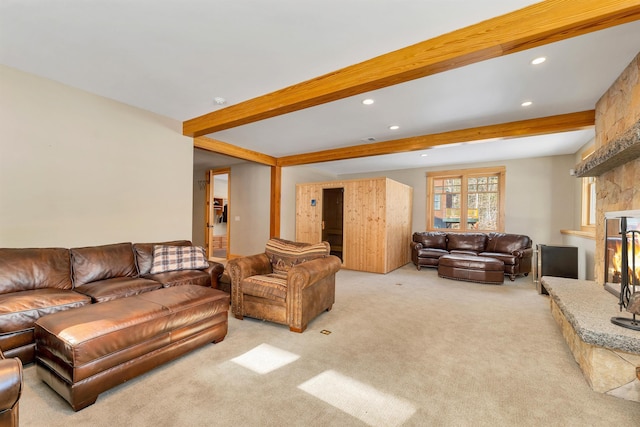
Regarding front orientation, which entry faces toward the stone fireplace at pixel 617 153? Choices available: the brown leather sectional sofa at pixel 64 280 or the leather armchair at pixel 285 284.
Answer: the brown leather sectional sofa

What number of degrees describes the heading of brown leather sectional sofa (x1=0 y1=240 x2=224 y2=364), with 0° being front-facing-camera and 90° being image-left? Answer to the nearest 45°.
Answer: approximately 315°

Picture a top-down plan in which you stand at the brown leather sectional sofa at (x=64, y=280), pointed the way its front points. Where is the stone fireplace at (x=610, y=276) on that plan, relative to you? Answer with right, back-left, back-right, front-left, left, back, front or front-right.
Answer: front

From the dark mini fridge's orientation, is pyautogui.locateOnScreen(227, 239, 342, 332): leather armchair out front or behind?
out front

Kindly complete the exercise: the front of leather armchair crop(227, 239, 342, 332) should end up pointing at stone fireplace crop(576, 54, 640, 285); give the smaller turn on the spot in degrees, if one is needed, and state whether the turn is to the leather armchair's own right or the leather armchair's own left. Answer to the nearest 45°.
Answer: approximately 135° to the leather armchair's own left

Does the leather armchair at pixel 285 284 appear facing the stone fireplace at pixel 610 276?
no

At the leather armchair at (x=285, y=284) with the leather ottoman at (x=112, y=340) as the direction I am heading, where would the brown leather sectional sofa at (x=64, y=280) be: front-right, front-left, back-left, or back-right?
front-right

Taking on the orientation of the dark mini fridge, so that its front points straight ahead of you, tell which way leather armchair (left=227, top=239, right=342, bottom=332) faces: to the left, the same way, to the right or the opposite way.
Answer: the same way

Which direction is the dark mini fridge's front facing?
toward the camera

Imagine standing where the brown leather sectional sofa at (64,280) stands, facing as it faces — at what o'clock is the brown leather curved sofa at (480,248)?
the brown leather curved sofa at (480,248) is roughly at 11 o'clock from the brown leather sectional sofa at (64,280).
